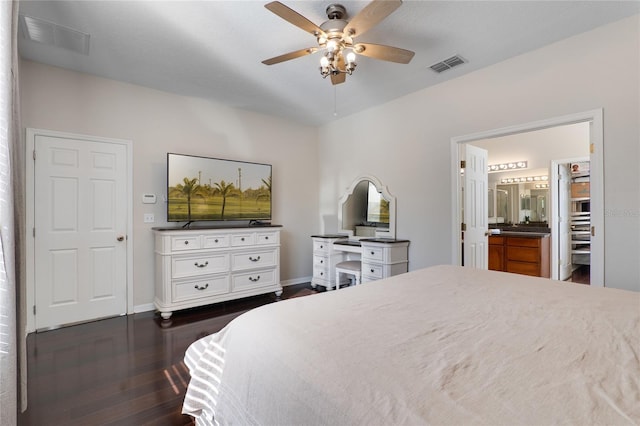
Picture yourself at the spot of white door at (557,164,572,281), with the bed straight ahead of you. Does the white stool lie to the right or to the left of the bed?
right

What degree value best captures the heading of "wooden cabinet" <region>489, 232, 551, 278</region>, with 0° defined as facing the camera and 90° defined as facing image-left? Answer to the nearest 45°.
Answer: approximately 45°

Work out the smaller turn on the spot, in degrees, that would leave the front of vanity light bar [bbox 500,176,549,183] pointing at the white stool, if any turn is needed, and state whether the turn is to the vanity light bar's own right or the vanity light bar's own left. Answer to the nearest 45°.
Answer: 0° — it already faces it

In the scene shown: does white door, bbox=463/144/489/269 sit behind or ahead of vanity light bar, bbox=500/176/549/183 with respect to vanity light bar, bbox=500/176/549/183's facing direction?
ahead

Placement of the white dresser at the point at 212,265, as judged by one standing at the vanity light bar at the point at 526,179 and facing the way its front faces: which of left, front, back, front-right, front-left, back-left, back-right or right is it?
front

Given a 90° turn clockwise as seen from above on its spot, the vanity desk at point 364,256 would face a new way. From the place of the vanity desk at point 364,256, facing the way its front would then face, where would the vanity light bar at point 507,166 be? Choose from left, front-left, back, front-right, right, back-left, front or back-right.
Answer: right

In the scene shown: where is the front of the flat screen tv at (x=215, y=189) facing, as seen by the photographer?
facing the viewer and to the right of the viewer

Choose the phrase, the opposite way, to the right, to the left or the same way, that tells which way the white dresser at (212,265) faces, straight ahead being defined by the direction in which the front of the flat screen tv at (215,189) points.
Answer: the same way

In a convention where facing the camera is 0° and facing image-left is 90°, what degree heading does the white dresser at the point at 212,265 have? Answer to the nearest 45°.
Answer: approximately 315°

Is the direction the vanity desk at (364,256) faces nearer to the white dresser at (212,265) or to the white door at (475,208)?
the white dresser

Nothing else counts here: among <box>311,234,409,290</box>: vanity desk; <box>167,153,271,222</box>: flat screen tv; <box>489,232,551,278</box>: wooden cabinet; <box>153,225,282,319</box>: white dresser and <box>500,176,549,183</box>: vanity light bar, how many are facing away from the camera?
0

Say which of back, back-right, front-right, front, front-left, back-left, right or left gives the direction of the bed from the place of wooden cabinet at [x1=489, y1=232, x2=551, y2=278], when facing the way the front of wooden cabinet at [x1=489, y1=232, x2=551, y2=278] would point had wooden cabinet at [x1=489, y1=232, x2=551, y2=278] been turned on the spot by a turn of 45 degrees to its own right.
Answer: left

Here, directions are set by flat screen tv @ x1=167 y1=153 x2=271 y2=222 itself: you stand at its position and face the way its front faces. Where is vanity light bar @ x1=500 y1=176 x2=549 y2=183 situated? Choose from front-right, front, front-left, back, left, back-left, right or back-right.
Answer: front-left

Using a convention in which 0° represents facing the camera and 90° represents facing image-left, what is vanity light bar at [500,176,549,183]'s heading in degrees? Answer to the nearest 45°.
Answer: approximately 45°

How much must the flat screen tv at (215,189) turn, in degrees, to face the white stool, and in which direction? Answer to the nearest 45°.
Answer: approximately 45° to its left

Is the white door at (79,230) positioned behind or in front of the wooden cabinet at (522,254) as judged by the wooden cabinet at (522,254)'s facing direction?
in front
